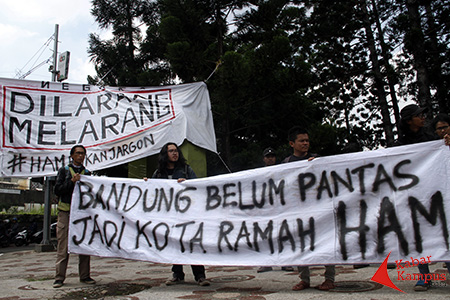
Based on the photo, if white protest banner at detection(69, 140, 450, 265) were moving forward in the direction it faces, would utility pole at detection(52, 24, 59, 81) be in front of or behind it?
behind

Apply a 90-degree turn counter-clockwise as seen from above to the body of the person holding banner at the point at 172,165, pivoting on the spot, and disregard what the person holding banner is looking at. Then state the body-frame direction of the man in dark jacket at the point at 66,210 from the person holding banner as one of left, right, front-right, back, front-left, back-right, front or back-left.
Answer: back

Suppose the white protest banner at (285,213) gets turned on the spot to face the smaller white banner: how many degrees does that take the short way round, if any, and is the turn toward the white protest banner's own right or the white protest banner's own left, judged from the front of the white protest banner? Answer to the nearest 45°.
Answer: approximately 135° to the white protest banner's own right

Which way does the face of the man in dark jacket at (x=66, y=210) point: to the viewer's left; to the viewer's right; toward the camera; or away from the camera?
toward the camera

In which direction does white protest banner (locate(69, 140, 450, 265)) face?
toward the camera

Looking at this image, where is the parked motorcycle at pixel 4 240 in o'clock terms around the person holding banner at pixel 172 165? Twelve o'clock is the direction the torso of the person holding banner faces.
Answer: The parked motorcycle is roughly at 5 o'clock from the person holding banner.

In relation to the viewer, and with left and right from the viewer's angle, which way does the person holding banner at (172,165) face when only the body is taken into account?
facing the viewer

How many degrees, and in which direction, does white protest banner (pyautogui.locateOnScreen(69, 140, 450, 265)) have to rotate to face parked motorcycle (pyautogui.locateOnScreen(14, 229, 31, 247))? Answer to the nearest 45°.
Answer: approximately 135° to its right

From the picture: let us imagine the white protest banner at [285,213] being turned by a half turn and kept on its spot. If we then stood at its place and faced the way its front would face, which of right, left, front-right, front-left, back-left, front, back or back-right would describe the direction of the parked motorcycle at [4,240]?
front-left
